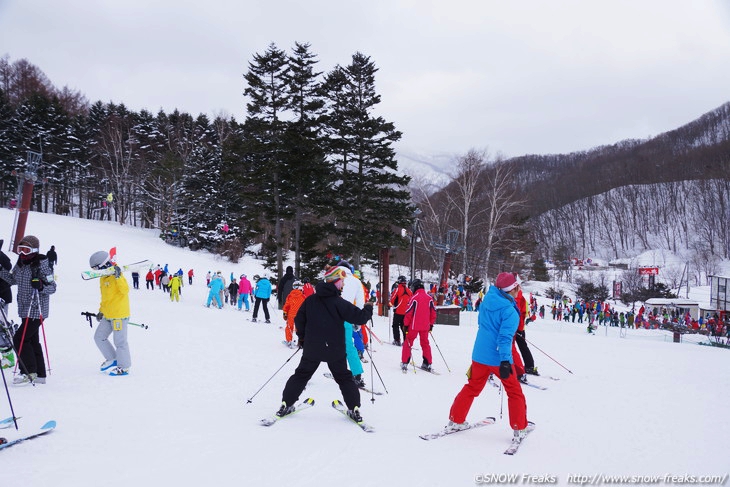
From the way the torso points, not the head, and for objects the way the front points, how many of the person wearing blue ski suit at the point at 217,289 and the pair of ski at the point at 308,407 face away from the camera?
2

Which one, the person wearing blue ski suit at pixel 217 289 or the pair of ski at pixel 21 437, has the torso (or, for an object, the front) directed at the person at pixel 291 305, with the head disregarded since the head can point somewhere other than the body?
the pair of ski

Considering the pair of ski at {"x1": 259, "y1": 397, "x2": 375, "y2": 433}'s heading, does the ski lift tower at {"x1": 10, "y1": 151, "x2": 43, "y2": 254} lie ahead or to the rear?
ahead

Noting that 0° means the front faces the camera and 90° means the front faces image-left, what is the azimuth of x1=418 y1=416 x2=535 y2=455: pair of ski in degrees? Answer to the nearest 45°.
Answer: approximately 225°

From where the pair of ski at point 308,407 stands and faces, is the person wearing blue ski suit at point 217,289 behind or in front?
in front

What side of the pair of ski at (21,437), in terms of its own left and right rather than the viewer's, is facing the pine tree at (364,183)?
front

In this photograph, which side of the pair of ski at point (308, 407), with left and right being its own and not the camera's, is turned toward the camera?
back

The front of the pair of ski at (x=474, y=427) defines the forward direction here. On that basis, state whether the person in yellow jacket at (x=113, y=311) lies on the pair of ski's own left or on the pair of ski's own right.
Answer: on the pair of ski's own left

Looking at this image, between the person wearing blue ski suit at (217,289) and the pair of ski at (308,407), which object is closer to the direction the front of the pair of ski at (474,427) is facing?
the person wearing blue ski suit

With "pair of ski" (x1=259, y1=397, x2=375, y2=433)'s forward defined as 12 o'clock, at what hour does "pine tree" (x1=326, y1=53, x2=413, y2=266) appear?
The pine tree is roughly at 12 o'clock from the pair of ski.

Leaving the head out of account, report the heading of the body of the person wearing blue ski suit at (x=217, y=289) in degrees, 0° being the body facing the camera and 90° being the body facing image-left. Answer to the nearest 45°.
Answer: approximately 180°

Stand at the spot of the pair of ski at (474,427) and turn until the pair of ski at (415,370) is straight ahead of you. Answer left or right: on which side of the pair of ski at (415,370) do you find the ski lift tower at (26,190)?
left

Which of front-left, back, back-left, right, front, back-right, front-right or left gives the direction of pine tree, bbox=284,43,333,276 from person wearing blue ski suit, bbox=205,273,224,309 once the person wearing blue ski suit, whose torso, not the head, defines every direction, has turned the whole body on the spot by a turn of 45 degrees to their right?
front

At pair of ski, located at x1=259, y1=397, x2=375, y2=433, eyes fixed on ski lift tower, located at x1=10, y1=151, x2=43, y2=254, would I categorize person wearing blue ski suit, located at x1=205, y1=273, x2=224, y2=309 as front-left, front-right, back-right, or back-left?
front-right

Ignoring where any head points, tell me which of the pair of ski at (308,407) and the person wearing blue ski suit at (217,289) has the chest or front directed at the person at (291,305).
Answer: the pair of ski

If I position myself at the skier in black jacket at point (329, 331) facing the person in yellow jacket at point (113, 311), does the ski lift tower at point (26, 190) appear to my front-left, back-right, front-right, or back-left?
front-right

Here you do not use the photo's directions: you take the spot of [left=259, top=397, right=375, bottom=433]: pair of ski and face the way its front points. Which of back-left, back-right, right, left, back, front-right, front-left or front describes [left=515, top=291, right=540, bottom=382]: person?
front-right

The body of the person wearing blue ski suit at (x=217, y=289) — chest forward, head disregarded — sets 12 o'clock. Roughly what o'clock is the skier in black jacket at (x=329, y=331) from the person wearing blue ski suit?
The skier in black jacket is roughly at 6 o'clock from the person wearing blue ski suit.
